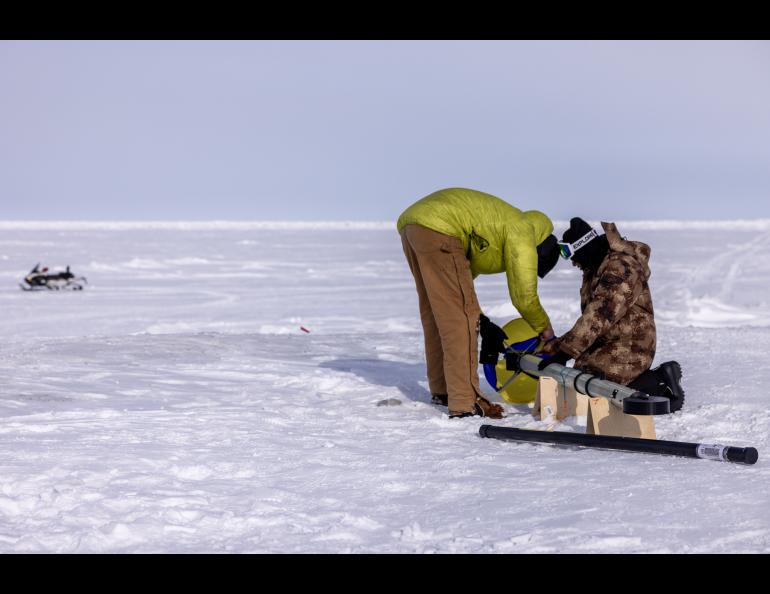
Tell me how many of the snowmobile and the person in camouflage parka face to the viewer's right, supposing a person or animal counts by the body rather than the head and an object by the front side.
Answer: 0

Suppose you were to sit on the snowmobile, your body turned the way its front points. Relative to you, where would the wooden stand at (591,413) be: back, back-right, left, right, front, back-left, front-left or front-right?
left

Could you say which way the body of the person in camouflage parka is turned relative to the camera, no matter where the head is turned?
to the viewer's left

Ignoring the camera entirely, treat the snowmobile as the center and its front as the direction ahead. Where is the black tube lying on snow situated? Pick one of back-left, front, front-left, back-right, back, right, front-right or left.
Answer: left

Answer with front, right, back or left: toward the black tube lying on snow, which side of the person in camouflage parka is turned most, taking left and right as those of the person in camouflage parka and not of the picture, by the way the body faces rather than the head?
left

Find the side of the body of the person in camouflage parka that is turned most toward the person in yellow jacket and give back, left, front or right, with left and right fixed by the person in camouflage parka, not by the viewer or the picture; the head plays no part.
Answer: front

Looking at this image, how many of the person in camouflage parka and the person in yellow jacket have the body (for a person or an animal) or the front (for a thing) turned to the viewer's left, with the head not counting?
1

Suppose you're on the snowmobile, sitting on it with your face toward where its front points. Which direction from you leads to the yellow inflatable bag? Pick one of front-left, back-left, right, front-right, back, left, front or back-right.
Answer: left

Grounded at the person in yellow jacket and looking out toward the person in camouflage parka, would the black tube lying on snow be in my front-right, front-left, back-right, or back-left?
front-right

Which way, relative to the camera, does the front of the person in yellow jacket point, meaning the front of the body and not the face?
to the viewer's right

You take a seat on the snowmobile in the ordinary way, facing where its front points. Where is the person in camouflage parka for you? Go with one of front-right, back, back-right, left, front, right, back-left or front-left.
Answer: left

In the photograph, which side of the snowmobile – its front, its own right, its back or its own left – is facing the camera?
left

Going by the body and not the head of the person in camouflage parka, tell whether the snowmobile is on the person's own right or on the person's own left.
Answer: on the person's own right

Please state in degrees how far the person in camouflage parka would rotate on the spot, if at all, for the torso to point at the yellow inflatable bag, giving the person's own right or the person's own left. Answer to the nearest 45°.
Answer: approximately 45° to the person's own right

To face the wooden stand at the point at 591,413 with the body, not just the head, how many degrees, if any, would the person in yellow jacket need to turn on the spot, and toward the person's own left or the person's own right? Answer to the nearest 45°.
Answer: approximately 45° to the person's own right
